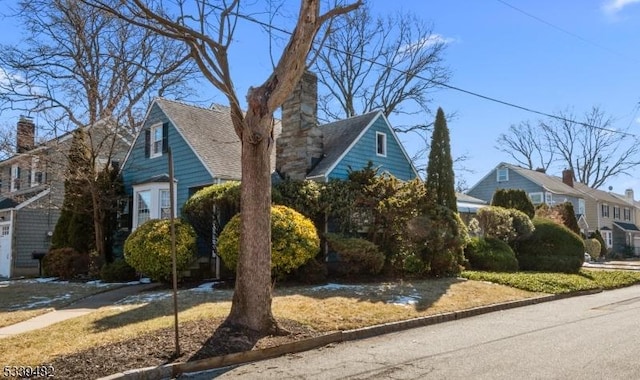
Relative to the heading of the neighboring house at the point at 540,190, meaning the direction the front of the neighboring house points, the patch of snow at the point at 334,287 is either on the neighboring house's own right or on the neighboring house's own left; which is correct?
on the neighboring house's own right

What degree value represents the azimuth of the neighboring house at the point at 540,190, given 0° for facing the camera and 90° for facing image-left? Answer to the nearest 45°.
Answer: approximately 315°

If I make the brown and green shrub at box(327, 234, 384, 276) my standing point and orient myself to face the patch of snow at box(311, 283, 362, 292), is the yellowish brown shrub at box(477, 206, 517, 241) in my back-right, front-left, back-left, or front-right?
back-left

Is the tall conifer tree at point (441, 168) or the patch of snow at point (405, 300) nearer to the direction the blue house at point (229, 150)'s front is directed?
the patch of snow

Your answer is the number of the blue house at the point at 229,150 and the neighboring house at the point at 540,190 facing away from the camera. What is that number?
0

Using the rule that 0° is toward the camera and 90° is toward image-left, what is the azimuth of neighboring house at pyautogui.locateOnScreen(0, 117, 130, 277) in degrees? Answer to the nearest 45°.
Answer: approximately 45°

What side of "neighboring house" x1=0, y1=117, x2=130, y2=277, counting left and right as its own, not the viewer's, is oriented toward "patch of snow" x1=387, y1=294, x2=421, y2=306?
left

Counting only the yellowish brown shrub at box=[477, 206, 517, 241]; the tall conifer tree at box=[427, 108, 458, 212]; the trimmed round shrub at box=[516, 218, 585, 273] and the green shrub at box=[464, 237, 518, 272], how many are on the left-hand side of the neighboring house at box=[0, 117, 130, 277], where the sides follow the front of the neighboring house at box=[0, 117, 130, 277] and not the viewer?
4

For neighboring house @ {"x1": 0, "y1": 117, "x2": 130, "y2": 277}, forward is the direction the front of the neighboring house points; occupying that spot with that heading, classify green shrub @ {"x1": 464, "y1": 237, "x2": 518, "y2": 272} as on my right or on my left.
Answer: on my left

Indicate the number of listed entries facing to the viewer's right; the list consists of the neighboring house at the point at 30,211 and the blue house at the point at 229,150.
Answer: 0

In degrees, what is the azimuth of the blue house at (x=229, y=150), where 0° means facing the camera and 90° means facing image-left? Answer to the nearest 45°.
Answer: approximately 45°

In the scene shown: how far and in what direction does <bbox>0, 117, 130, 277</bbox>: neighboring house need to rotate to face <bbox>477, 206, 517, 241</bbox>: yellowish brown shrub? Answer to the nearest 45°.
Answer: approximately 90° to its left

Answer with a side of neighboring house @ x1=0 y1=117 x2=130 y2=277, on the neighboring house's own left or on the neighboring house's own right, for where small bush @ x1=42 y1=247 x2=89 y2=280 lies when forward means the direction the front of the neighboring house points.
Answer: on the neighboring house's own left

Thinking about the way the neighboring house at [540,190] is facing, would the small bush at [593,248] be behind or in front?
in front
